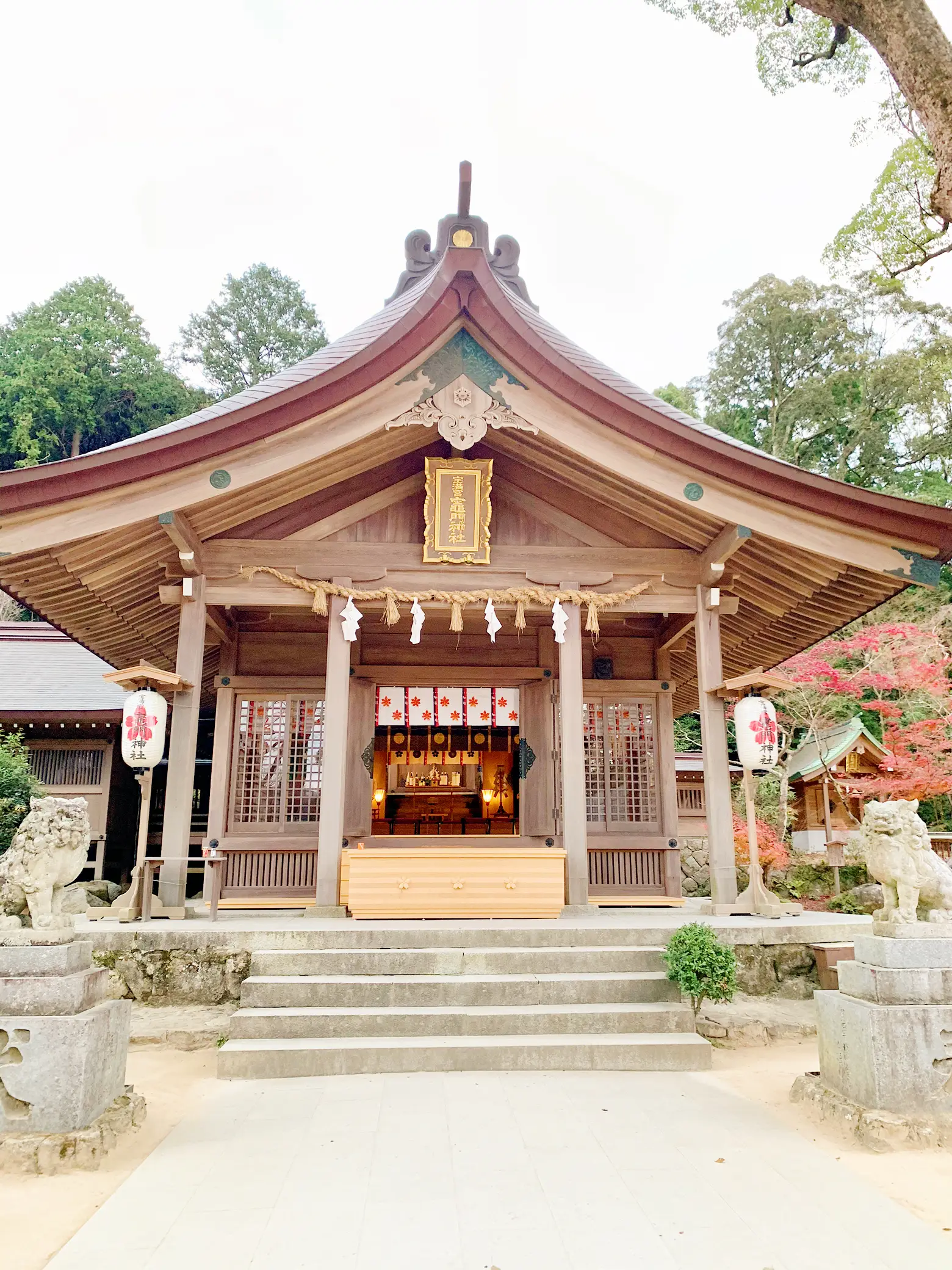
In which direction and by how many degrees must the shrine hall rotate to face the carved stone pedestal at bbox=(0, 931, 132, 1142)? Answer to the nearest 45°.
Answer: approximately 45° to its right

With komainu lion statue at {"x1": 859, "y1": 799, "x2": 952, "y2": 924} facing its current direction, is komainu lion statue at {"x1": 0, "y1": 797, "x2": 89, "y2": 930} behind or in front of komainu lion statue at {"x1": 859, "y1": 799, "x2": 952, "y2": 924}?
in front

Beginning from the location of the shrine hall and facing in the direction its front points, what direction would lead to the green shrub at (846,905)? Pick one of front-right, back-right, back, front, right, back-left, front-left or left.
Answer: back-left

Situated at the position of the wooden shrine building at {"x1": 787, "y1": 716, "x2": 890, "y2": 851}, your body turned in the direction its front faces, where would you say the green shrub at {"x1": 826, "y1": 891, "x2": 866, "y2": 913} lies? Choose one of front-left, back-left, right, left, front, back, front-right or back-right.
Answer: front-right

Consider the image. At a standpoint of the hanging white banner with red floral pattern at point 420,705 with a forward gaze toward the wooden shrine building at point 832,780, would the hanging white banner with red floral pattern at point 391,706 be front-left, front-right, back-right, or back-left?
back-left

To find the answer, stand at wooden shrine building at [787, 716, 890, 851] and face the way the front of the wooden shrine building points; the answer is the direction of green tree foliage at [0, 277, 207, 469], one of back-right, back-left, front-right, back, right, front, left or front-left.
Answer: back-right

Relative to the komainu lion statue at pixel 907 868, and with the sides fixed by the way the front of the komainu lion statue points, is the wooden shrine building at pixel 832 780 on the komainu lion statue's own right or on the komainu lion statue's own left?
on the komainu lion statue's own right

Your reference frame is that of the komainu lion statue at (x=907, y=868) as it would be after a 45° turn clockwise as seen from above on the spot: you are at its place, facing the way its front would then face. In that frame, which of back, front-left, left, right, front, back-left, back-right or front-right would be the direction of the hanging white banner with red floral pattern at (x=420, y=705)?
front-right

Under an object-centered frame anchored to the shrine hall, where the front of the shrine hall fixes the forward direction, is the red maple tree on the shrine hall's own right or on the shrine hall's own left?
on the shrine hall's own left

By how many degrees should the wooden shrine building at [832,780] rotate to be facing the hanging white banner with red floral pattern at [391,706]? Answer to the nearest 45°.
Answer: approximately 90° to its right

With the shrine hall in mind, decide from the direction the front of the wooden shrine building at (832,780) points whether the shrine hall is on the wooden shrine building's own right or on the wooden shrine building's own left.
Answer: on the wooden shrine building's own right

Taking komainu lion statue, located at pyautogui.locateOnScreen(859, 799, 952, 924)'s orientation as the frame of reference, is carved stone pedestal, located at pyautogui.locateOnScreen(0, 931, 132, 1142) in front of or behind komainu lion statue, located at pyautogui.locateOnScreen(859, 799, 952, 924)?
in front

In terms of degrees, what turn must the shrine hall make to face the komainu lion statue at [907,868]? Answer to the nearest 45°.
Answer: approximately 45° to its left

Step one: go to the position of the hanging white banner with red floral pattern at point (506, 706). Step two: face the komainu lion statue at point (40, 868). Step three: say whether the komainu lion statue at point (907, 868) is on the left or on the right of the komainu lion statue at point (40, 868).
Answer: left
